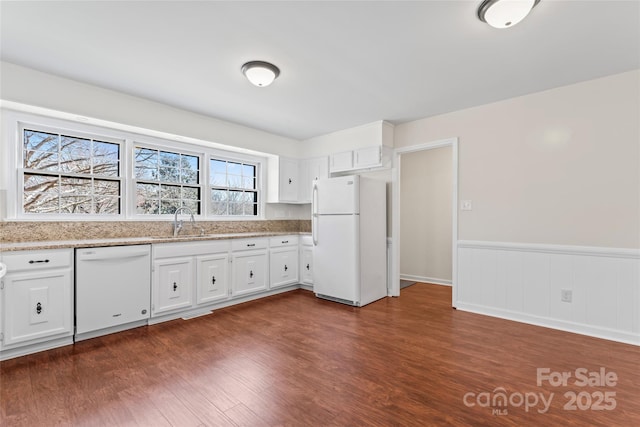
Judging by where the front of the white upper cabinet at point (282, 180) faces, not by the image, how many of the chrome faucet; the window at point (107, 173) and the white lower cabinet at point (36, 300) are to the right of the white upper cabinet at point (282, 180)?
3

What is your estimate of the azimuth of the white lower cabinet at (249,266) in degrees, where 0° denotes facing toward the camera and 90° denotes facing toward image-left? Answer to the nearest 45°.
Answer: approximately 315°

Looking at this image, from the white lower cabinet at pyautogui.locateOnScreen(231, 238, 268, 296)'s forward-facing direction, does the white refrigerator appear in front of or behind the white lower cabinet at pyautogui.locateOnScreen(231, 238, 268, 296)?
in front

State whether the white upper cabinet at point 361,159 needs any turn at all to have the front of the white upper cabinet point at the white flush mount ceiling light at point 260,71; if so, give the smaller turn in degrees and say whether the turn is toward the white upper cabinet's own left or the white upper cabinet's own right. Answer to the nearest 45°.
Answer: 0° — it already faces it

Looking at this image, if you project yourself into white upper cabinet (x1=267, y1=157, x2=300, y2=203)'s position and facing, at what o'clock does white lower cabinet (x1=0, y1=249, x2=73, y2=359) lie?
The white lower cabinet is roughly at 3 o'clock from the white upper cabinet.
